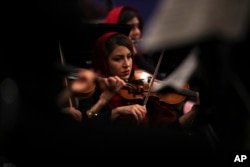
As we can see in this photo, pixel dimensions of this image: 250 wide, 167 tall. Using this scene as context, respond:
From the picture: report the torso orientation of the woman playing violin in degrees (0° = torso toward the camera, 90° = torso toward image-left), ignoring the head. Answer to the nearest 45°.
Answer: approximately 315°

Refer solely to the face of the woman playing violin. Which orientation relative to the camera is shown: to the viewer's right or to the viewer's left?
to the viewer's right
